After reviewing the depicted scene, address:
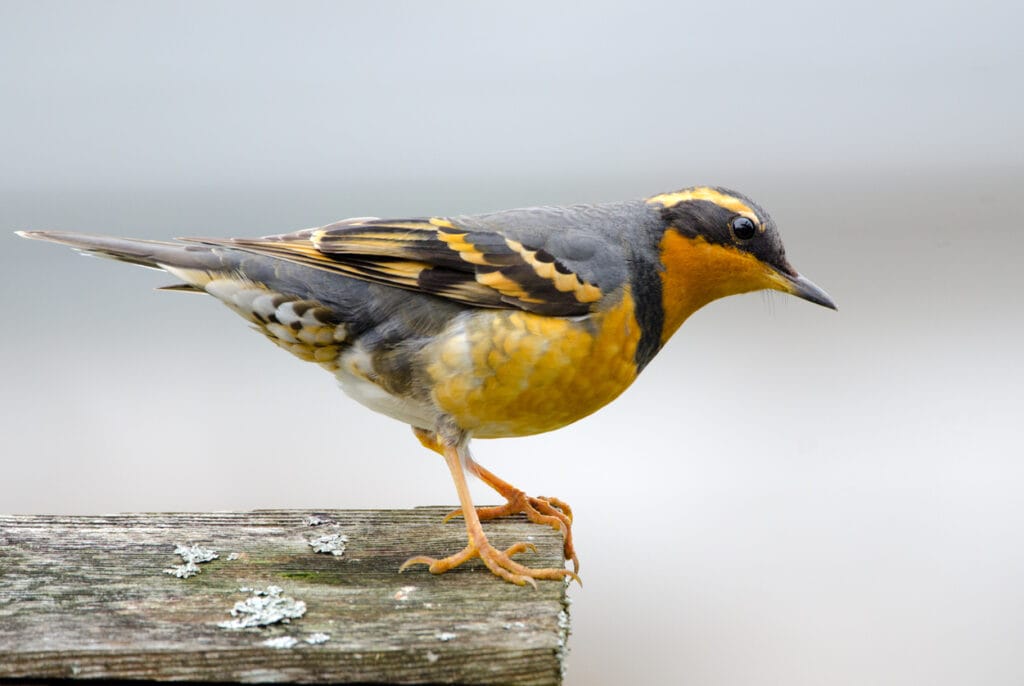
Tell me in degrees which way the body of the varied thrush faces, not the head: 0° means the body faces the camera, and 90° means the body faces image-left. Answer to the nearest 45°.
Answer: approximately 270°
